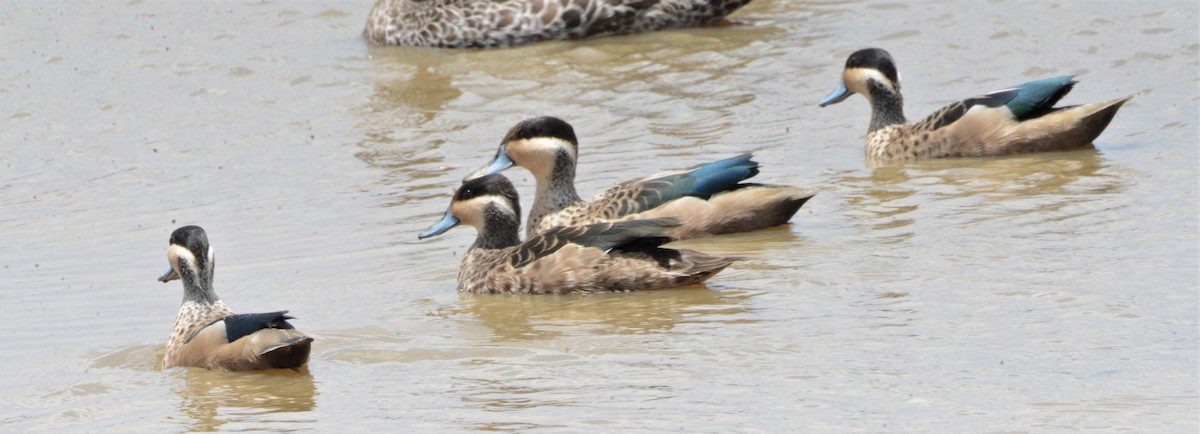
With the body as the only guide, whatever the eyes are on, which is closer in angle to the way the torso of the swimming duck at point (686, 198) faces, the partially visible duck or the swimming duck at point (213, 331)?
the swimming duck

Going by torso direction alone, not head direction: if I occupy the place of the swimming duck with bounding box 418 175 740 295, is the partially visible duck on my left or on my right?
on my right

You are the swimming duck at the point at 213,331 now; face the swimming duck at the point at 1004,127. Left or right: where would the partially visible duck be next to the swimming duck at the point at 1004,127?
left

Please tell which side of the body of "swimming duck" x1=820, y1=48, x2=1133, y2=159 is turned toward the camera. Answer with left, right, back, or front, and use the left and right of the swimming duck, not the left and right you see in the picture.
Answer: left

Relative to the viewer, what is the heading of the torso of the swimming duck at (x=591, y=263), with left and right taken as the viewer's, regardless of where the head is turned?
facing to the left of the viewer

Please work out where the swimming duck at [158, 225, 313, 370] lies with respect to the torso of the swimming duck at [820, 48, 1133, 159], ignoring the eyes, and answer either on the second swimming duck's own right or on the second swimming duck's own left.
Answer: on the second swimming duck's own left

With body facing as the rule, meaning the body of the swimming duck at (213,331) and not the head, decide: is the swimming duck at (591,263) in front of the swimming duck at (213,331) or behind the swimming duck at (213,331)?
behind

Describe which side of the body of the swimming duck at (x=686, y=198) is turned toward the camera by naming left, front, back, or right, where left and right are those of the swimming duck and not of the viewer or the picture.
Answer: left

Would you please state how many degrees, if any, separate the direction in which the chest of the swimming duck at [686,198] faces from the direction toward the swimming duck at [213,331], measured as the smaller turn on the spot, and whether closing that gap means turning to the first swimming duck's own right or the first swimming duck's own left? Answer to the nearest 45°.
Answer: approximately 45° to the first swimming duck's own left

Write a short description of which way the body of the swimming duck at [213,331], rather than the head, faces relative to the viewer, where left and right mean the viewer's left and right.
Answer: facing to the left of the viewer
